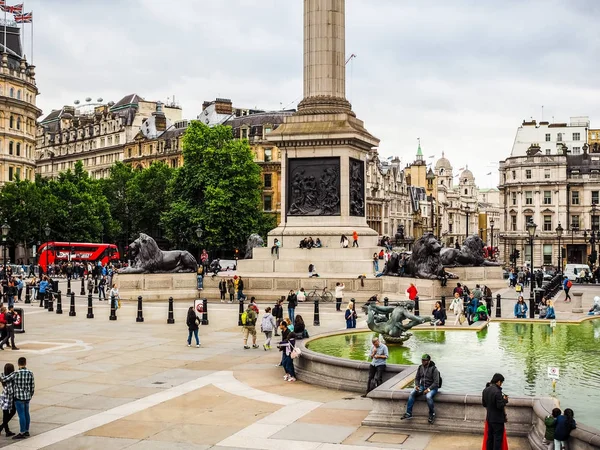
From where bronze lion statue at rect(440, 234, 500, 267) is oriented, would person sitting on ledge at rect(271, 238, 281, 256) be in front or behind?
behind

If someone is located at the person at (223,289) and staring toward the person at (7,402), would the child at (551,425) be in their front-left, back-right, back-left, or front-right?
front-left

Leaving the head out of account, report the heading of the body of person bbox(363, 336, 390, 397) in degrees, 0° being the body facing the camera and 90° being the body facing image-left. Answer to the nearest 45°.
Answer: approximately 45°

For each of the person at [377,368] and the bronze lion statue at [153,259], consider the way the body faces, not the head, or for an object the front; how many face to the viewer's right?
0

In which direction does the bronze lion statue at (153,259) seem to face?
to the viewer's left

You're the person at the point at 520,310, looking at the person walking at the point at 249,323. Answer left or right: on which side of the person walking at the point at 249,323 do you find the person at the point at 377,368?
left

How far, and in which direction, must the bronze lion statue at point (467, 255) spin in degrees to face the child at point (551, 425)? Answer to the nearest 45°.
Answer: approximately 90° to its right

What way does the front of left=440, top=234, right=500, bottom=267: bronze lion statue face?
to the viewer's right

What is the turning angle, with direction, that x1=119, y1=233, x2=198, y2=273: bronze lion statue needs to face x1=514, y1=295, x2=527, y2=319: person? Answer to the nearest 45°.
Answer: approximately 135° to its left

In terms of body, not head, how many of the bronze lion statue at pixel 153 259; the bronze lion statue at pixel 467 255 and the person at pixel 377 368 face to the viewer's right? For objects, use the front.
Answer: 1

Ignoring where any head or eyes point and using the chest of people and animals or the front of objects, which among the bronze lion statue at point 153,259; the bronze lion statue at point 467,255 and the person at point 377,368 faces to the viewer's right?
the bronze lion statue at point 467,255

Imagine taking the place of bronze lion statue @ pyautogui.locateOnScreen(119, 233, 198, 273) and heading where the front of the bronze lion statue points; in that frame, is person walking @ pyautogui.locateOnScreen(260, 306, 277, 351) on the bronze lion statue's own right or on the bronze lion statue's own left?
on the bronze lion statue's own left

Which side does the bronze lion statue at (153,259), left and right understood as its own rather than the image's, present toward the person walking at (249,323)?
left

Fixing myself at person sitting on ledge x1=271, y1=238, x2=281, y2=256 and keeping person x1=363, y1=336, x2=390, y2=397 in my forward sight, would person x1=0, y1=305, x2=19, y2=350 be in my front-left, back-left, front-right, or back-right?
front-right
